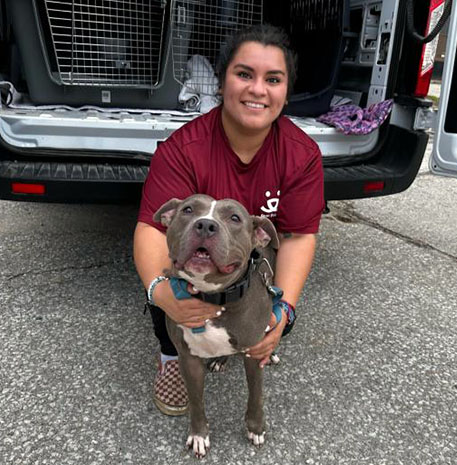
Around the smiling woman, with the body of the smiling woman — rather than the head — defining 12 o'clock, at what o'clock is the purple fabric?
The purple fabric is roughly at 7 o'clock from the smiling woman.

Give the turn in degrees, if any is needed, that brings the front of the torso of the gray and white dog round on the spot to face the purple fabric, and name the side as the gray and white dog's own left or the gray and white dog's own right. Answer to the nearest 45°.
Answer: approximately 135° to the gray and white dog's own left

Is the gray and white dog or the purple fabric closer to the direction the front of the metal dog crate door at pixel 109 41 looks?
the gray and white dog

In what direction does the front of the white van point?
away from the camera

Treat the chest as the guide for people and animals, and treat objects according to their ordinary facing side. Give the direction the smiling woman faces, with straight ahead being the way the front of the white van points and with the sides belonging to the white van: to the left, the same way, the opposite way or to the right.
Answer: the opposite way

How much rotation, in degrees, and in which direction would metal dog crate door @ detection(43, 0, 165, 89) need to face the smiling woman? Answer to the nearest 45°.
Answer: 0° — it already faces them

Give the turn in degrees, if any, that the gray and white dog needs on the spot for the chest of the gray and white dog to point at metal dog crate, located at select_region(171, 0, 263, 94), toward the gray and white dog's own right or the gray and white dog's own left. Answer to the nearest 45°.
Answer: approximately 180°

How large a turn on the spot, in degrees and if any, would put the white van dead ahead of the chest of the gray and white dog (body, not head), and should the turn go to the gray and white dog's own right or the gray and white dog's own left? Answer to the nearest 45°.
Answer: approximately 180°

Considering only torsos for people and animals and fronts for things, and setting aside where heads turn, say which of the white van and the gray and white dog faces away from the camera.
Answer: the white van

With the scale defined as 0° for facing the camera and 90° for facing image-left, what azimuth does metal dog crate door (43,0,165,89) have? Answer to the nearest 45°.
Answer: approximately 0°
